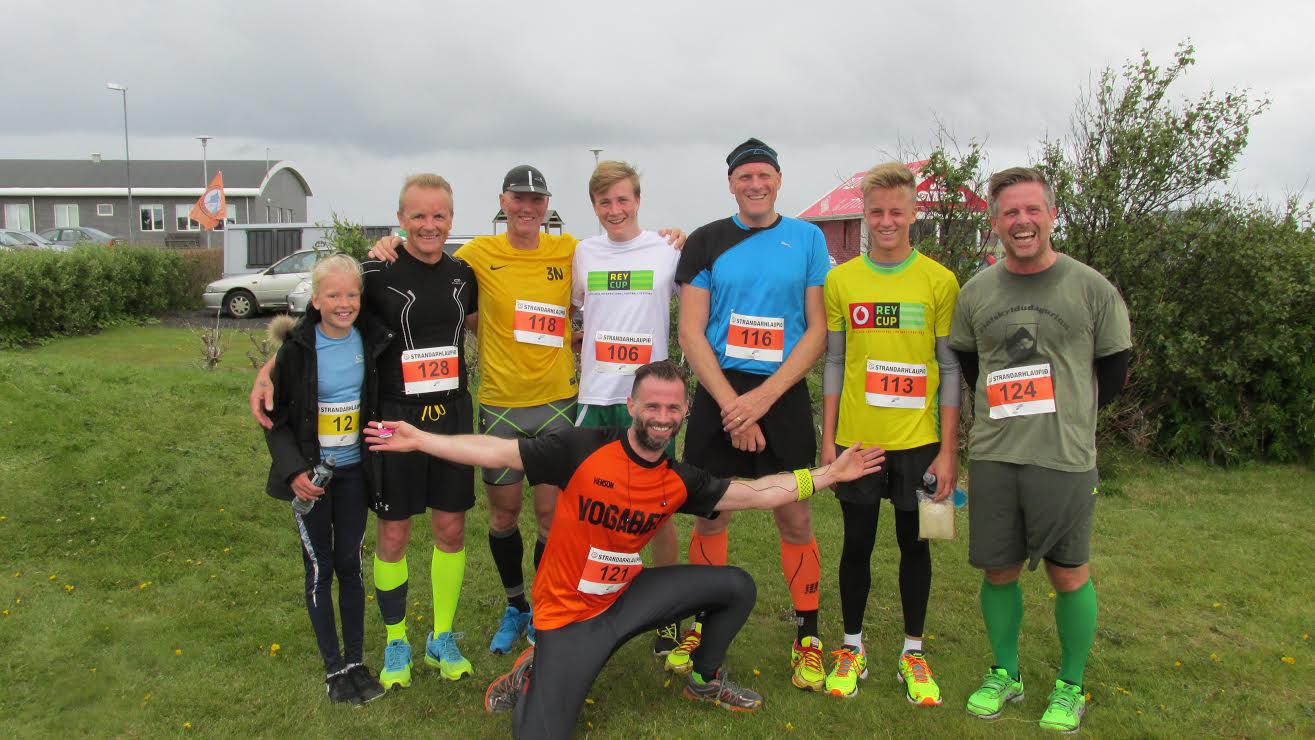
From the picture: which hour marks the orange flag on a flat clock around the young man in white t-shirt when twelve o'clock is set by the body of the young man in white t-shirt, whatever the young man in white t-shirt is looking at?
The orange flag is roughly at 5 o'clock from the young man in white t-shirt.

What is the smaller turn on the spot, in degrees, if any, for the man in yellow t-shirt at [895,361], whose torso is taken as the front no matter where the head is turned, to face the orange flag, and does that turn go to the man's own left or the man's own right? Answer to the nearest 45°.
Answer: approximately 135° to the man's own right

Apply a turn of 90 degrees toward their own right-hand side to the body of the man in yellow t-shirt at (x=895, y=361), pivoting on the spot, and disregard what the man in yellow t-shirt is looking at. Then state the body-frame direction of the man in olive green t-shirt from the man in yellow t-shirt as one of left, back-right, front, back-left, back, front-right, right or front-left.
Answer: back

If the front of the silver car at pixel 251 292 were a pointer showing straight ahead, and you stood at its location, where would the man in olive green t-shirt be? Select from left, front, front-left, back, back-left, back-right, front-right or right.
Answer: left

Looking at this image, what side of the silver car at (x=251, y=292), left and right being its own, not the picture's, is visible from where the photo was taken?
left

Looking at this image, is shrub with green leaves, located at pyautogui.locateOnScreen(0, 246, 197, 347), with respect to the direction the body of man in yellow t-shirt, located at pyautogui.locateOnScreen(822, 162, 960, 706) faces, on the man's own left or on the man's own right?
on the man's own right

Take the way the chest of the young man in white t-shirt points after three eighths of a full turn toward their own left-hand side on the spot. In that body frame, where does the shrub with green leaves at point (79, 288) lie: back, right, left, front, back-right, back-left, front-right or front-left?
left

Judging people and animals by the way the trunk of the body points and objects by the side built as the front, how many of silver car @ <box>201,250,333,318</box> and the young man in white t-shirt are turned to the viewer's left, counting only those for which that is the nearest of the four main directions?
1

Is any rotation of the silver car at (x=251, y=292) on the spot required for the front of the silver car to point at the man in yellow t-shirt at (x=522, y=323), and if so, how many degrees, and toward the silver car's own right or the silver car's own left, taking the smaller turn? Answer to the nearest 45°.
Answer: approximately 90° to the silver car's own left

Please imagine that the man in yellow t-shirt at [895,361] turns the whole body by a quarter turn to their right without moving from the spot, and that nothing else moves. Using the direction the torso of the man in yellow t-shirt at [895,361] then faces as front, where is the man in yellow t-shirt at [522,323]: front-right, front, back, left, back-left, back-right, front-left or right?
front

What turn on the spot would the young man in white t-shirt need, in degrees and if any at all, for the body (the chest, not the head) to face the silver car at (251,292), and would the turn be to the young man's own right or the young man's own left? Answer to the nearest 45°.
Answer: approximately 135° to the young man's own right
